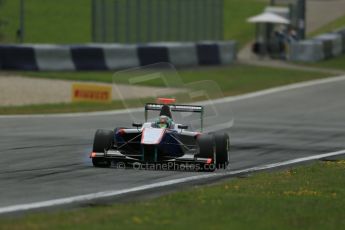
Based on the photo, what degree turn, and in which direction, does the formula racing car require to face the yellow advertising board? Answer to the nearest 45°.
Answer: approximately 180°

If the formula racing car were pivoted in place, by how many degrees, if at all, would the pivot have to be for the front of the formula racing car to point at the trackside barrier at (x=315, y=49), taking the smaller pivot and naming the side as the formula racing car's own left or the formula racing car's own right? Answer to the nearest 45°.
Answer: approximately 180°

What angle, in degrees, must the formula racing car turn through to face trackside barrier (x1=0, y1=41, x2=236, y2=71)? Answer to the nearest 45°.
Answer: approximately 180°

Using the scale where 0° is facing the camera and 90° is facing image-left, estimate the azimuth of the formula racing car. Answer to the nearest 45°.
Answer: approximately 0°

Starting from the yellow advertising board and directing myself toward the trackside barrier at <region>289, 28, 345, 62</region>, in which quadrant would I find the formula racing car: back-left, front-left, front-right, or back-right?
back-right
